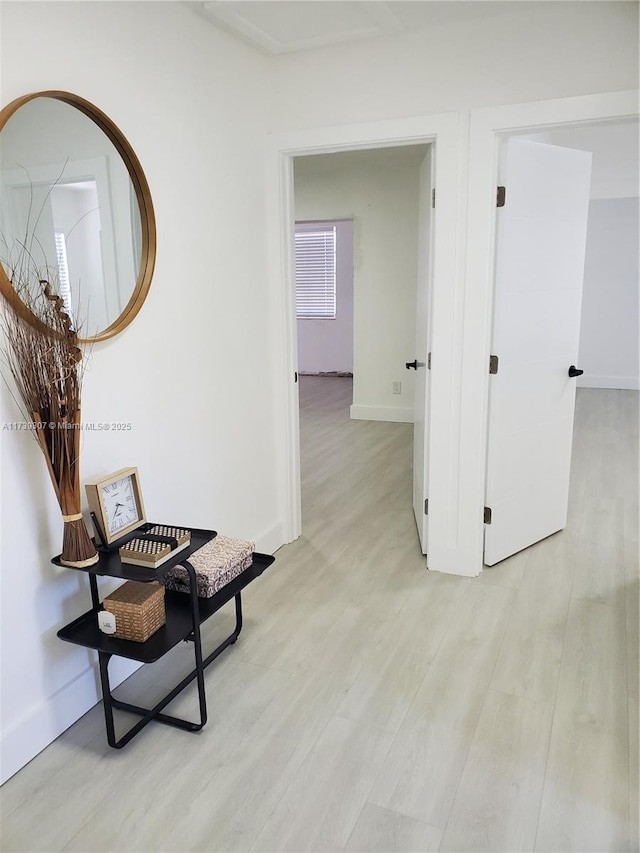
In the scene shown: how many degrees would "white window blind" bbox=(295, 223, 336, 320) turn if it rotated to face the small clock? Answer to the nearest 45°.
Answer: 0° — it already faces it

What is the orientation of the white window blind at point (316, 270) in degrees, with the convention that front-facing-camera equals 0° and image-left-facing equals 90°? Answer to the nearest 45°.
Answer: approximately 0°

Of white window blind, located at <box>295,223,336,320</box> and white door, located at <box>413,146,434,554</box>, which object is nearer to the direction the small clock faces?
the white door

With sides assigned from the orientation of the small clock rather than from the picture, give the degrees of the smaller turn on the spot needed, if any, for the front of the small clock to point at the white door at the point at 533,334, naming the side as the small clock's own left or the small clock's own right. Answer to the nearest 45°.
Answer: approximately 45° to the small clock's own left

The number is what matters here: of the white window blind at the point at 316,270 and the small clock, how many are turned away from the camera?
0

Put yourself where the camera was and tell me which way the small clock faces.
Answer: facing the viewer and to the right of the viewer

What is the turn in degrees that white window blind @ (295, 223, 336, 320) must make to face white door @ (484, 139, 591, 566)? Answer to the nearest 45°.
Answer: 0° — it already faces it

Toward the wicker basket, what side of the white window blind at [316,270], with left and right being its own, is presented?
front

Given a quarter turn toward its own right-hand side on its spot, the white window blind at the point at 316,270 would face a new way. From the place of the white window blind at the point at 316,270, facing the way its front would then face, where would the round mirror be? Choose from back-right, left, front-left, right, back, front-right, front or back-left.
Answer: left
